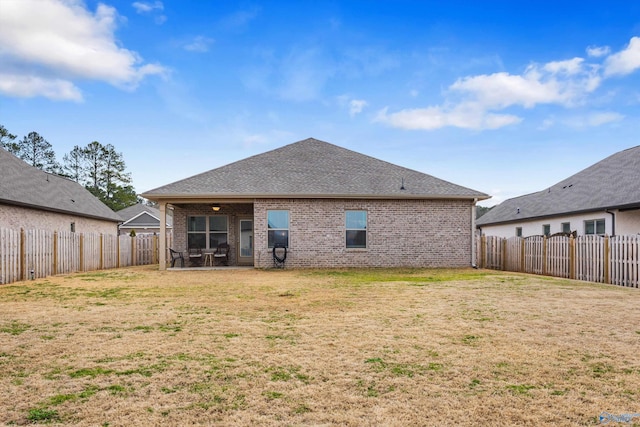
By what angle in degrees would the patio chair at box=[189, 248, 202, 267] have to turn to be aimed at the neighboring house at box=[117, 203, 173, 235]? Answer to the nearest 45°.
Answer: approximately 180°

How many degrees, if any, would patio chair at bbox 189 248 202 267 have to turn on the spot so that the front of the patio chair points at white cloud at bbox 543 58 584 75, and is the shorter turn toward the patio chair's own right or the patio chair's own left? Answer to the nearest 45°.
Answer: approximately 90° to the patio chair's own left

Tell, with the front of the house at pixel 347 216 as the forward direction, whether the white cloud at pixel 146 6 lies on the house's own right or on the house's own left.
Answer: on the house's own left

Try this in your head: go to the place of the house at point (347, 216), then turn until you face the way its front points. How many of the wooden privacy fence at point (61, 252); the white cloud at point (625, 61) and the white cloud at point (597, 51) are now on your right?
2

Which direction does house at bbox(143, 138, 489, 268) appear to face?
away from the camera

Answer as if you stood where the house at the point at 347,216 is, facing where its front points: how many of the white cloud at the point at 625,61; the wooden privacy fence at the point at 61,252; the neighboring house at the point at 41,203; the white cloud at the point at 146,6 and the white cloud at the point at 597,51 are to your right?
2

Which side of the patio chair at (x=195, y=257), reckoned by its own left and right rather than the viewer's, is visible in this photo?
front

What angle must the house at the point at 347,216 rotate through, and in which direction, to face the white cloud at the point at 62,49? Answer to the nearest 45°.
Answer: approximately 90° to its left

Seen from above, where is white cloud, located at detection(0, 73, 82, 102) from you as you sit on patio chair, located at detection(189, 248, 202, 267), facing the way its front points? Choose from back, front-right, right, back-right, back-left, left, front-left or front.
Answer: back-right

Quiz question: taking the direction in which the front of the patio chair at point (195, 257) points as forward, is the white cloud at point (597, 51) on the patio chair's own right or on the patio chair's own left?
on the patio chair's own left

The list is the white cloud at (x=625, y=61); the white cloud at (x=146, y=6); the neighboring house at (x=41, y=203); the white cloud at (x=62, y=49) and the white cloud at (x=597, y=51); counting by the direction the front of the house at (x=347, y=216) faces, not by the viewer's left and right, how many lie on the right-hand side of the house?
2
